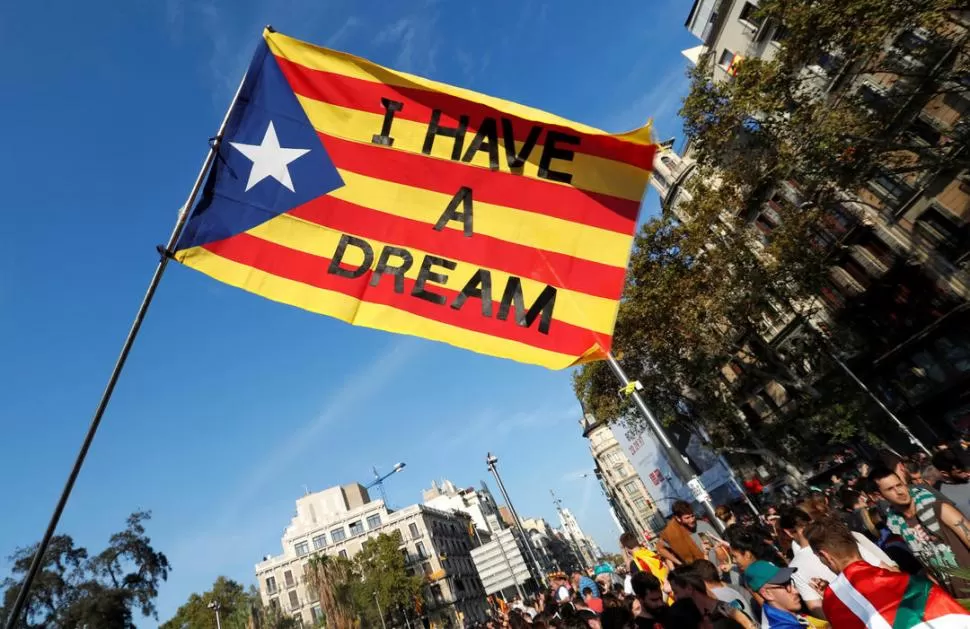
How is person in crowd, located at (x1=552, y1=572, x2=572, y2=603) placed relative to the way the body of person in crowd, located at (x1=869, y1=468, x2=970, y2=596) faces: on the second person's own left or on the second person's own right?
on the second person's own right

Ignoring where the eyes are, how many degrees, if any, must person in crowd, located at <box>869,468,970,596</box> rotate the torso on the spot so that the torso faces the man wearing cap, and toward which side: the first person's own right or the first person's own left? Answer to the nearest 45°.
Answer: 0° — they already face them

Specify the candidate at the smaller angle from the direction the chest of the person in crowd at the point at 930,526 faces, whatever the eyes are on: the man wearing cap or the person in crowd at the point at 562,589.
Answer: the man wearing cap

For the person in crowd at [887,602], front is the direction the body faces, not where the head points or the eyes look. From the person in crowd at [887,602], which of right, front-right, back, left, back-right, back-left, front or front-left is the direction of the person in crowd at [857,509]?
front-right

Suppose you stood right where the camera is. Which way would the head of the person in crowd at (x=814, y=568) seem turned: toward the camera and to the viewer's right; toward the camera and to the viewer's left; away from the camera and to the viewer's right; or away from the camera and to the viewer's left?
away from the camera and to the viewer's left

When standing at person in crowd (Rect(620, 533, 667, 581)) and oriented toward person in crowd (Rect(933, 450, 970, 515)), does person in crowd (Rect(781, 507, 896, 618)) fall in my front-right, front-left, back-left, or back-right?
front-right

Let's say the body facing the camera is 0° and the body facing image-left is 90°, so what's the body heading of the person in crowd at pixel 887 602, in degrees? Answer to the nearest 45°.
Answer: approximately 135°

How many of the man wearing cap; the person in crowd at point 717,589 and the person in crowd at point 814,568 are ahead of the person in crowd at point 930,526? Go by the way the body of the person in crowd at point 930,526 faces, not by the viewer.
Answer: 3

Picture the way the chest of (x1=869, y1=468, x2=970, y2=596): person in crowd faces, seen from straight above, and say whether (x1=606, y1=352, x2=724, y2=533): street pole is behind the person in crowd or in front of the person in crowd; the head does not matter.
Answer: behind

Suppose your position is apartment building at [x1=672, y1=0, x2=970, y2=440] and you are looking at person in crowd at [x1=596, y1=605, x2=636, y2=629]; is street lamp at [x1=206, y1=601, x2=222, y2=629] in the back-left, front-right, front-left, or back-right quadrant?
front-right

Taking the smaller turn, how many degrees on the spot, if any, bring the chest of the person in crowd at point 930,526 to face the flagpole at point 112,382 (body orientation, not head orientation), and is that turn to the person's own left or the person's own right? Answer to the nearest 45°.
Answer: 0° — they already face it

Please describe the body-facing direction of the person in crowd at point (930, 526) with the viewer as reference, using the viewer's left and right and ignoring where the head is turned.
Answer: facing the viewer and to the left of the viewer

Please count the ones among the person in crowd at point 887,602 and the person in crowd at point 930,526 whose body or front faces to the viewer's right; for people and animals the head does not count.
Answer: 0

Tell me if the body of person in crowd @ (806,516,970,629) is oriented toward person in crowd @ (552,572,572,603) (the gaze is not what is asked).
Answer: yes

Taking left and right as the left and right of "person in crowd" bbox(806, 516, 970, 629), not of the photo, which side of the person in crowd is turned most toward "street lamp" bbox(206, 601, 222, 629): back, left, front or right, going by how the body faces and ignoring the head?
front

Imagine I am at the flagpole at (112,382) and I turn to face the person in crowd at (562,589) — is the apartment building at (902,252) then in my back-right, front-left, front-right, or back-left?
front-right

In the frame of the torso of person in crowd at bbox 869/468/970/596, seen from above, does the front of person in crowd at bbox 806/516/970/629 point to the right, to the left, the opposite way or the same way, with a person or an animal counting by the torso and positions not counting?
to the right

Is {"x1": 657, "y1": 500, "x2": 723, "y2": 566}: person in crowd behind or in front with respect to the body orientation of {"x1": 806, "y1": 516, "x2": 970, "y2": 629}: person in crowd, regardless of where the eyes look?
in front

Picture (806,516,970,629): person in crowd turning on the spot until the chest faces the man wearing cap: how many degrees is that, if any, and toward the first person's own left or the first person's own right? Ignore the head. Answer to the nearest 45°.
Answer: approximately 90° to the first person's own left
